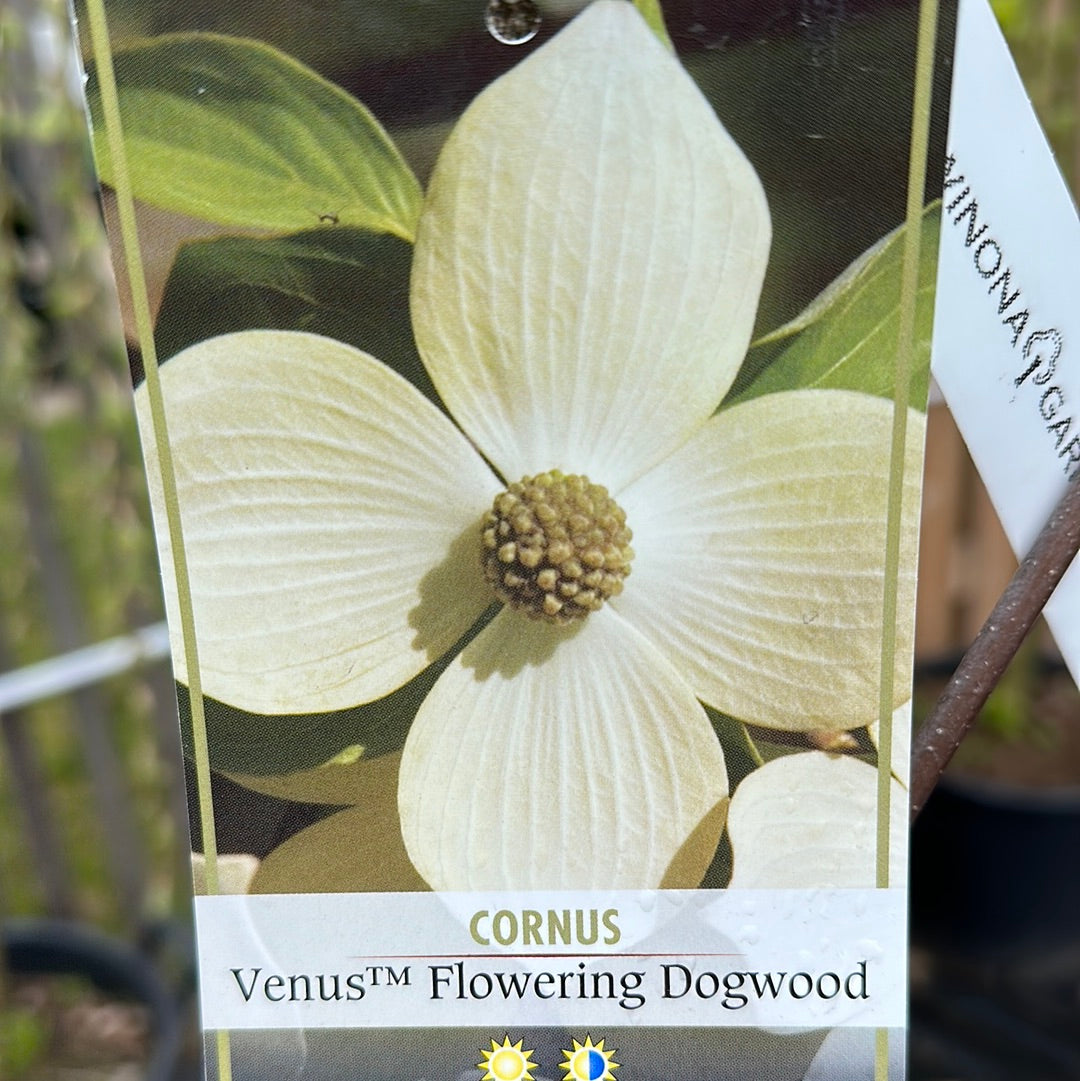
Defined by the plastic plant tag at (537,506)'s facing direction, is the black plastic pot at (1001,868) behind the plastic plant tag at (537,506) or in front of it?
behind

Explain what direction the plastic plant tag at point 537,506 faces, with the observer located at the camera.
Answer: facing the viewer
